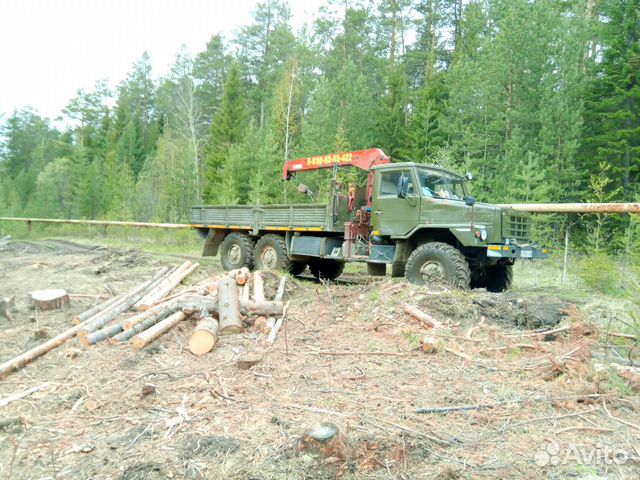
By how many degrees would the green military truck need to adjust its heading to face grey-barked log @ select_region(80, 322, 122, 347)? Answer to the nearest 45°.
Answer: approximately 90° to its right

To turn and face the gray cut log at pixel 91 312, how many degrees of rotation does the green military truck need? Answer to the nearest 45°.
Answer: approximately 90° to its right

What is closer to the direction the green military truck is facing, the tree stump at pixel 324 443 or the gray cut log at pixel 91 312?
the tree stump

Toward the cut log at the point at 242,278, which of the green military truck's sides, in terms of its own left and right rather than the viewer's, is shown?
right

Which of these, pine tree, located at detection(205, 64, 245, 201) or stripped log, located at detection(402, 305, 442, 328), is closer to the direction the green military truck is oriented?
the stripped log

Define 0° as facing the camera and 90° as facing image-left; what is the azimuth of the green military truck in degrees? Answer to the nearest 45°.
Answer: approximately 315°

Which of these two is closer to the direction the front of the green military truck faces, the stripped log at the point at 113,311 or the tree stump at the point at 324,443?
the tree stump

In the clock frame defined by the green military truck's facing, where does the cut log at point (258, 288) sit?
The cut log is roughly at 3 o'clock from the green military truck.

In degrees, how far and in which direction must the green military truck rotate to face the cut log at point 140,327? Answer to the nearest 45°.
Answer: approximately 90° to its right

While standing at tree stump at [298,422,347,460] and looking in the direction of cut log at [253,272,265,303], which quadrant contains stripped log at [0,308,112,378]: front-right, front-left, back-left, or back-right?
front-left

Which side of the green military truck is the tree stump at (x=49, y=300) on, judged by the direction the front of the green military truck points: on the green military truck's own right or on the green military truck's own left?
on the green military truck's own right
